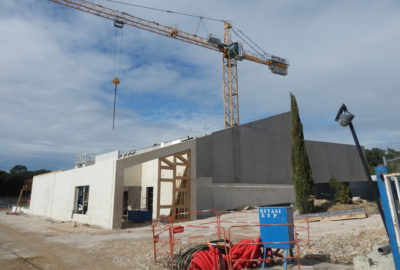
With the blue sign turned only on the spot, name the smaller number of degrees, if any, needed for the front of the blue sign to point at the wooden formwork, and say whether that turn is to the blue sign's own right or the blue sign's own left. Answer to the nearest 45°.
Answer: approximately 135° to the blue sign's own right

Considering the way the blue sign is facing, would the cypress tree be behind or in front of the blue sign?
behind

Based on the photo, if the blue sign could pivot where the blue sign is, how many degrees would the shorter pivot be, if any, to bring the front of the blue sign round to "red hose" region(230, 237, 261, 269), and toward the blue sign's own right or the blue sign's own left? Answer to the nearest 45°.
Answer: approximately 90° to the blue sign's own right

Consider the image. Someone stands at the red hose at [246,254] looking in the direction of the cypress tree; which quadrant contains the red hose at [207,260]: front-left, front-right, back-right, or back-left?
back-left

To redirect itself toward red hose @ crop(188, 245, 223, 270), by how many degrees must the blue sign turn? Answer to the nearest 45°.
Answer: approximately 90° to its right

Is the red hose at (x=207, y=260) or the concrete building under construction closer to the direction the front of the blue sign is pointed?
the red hose

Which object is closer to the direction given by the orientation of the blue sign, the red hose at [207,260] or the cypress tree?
the red hose

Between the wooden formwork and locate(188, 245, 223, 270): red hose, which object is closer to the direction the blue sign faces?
the red hose

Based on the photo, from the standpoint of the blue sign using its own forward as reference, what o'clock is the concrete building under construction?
The concrete building under construction is roughly at 5 o'clock from the blue sign.

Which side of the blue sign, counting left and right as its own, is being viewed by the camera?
front
